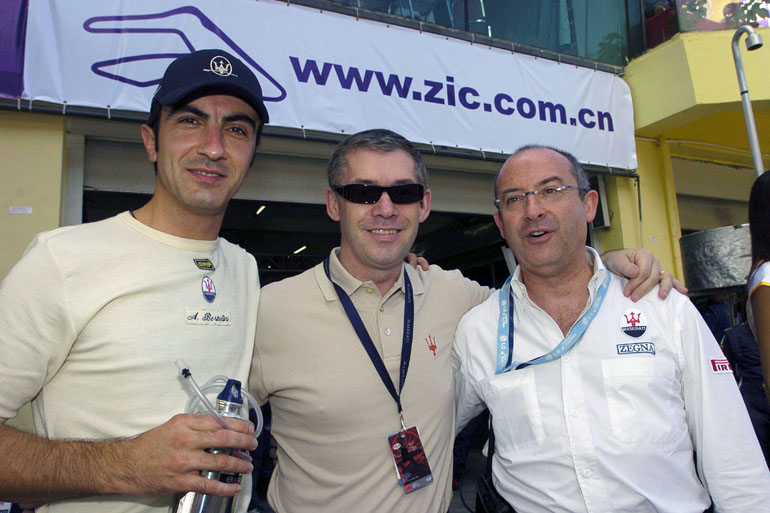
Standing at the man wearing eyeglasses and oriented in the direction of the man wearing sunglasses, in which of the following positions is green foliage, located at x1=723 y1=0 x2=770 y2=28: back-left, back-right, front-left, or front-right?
back-right

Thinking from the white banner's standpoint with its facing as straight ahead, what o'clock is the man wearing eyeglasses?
The man wearing eyeglasses is roughly at 1 o'clock from the white banner.

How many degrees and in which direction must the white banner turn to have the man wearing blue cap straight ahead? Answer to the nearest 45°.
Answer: approximately 45° to its right

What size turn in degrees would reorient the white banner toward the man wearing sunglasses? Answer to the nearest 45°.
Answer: approximately 45° to its right

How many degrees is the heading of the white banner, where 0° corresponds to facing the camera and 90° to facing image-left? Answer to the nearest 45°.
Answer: approximately 315°

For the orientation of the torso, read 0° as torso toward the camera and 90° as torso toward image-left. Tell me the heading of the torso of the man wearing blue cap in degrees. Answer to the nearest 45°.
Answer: approximately 315°

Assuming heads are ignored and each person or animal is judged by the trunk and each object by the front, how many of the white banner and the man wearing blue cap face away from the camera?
0
